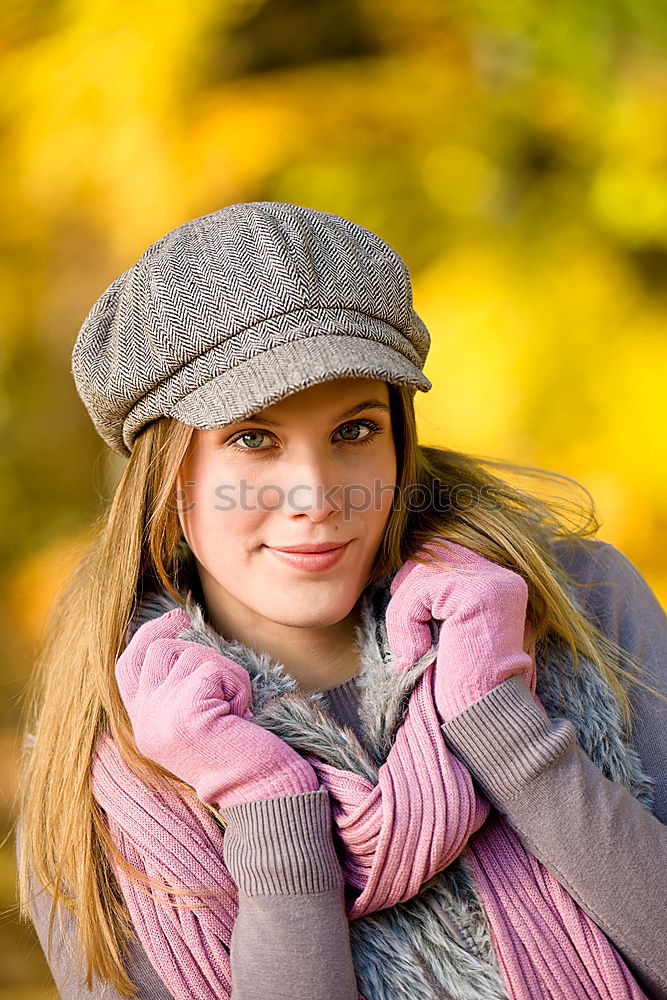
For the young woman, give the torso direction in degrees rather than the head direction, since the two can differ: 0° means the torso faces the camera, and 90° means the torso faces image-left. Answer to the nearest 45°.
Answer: approximately 0°
